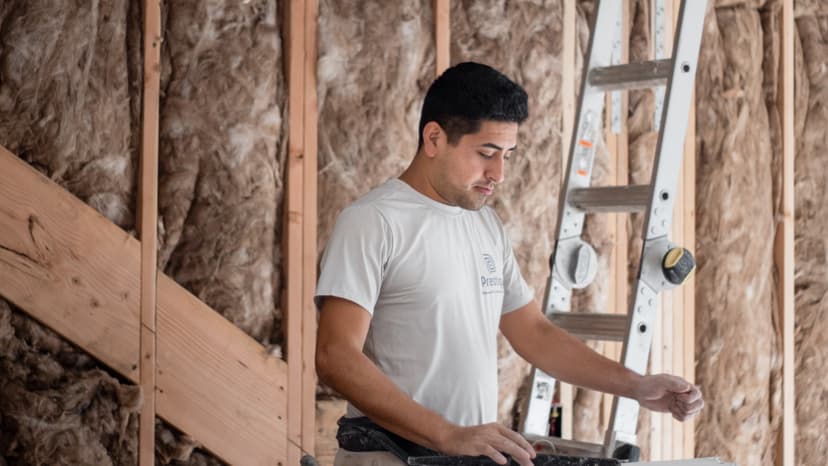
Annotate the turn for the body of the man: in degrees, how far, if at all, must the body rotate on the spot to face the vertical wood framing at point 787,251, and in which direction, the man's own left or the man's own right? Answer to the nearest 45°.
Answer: approximately 90° to the man's own left

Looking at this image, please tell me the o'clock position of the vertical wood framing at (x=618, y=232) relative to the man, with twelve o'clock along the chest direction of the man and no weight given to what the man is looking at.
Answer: The vertical wood framing is roughly at 8 o'clock from the man.

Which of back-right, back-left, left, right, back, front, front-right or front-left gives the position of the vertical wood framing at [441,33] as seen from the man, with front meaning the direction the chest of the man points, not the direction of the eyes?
back-left

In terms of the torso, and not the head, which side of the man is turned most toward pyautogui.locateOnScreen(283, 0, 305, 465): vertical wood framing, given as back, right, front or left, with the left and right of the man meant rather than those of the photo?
back

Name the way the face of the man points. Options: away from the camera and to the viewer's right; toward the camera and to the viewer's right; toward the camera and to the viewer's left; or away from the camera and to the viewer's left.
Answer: toward the camera and to the viewer's right

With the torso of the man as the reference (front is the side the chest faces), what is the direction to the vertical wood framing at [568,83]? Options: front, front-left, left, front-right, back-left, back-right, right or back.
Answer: back-left

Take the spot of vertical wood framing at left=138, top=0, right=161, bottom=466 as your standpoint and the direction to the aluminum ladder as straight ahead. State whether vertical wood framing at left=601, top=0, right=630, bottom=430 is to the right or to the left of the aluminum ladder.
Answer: left
